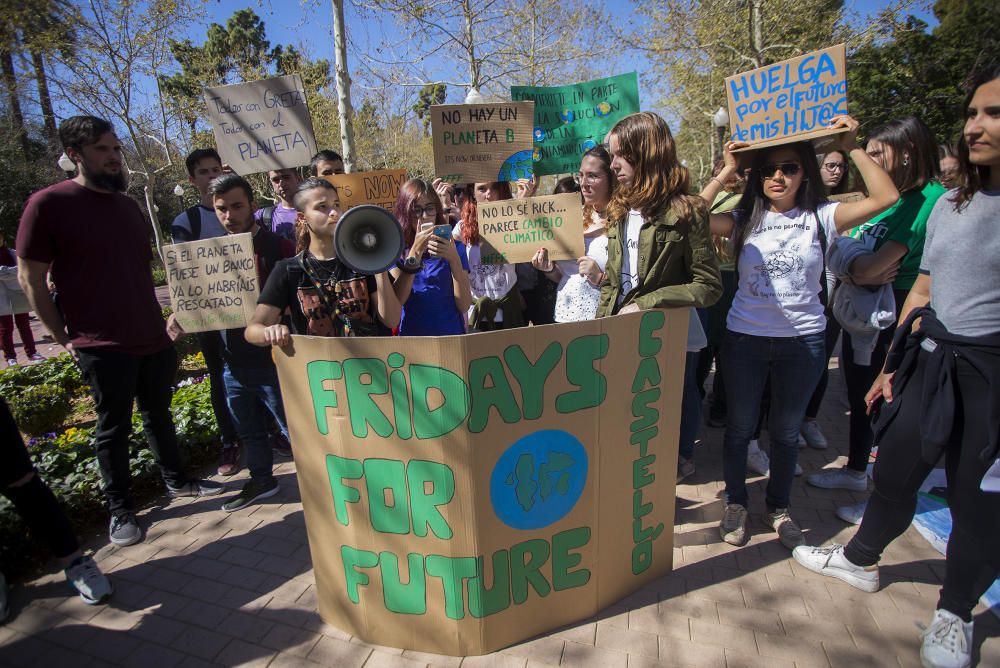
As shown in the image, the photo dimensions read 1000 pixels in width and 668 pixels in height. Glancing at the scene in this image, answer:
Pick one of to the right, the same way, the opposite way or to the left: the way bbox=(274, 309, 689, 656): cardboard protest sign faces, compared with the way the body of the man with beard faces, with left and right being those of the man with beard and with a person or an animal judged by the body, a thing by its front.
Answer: to the right

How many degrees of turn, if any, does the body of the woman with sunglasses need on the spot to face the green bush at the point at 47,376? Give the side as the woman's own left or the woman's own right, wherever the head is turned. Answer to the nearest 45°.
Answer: approximately 90° to the woman's own right

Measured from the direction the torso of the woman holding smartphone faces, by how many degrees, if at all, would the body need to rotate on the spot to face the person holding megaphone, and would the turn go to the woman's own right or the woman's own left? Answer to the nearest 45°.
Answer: approximately 45° to the woman's own right

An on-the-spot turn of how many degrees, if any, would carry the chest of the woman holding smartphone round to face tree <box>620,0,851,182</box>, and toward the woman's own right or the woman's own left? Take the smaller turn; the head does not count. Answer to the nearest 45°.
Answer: approximately 135° to the woman's own left

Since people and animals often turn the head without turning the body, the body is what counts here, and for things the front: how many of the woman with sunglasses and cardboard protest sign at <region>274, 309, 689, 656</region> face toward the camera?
2

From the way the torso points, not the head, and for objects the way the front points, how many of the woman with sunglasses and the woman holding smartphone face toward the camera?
2

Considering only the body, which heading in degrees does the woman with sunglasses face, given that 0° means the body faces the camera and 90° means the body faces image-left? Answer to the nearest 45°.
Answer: approximately 0°

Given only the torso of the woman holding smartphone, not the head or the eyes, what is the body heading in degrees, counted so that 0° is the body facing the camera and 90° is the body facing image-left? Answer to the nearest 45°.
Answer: approximately 0°

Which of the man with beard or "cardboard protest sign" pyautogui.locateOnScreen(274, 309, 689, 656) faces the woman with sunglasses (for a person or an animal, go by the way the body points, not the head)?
the man with beard
